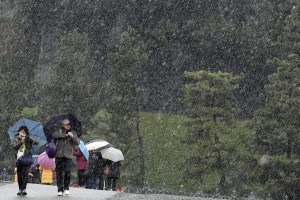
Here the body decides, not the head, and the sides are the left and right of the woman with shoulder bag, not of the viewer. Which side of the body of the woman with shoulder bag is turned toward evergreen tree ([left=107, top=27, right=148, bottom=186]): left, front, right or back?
back

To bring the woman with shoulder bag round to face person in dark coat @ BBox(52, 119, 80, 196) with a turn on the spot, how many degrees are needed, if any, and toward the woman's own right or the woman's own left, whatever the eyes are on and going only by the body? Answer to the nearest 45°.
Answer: approximately 90° to the woman's own left

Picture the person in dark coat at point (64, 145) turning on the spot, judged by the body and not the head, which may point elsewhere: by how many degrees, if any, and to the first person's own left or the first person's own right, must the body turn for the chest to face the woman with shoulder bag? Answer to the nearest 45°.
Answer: approximately 90° to the first person's own right

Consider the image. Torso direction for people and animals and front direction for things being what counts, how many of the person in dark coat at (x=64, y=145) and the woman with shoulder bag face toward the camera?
2

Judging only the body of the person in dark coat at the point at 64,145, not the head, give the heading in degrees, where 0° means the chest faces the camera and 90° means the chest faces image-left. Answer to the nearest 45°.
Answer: approximately 0°

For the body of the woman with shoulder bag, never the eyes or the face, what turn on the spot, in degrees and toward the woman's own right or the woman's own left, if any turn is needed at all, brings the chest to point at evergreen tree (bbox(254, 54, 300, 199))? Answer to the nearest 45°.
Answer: approximately 135° to the woman's own left

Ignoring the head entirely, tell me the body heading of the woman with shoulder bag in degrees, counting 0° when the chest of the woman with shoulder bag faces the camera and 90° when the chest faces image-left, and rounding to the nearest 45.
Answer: approximately 0°

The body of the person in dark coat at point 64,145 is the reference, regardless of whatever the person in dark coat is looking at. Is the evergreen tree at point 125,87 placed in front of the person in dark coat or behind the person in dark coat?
behind
